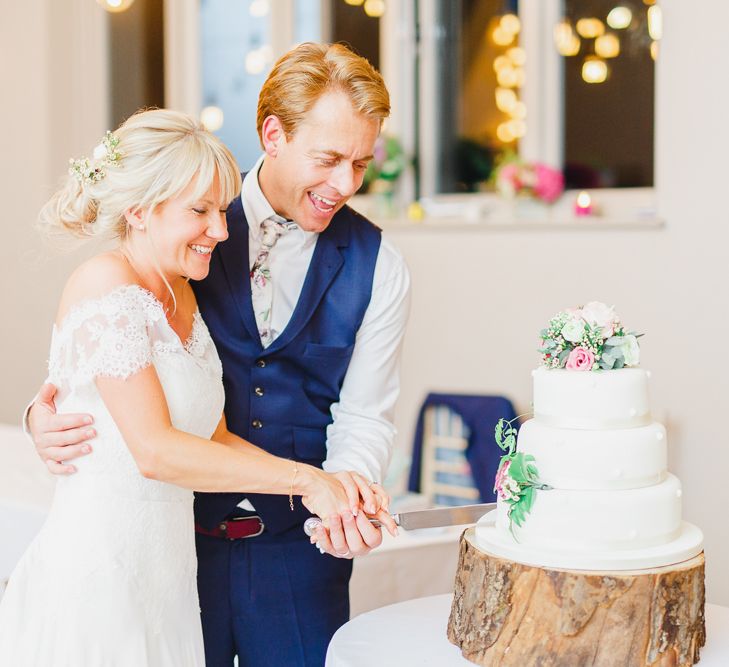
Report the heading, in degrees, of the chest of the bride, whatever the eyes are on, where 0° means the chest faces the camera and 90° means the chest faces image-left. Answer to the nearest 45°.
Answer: approximately 315°

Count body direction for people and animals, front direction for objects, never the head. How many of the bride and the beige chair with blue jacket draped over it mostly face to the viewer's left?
0

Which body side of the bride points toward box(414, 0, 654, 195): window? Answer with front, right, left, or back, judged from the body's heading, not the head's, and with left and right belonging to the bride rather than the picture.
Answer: left
